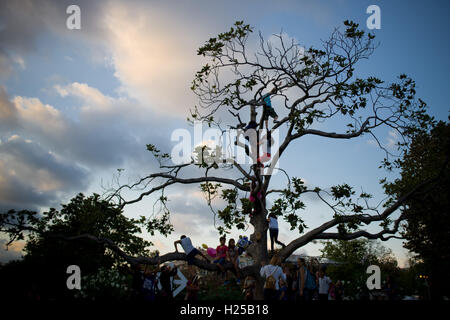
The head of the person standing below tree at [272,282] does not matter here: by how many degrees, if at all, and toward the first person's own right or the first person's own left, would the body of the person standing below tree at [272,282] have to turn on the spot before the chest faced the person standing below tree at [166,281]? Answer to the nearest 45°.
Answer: approximately 45° to the first person's own left

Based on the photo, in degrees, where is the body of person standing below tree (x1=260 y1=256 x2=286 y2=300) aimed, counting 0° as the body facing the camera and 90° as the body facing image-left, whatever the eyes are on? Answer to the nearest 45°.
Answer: approximately 180°

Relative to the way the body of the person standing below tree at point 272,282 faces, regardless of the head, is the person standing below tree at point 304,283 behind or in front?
in front
